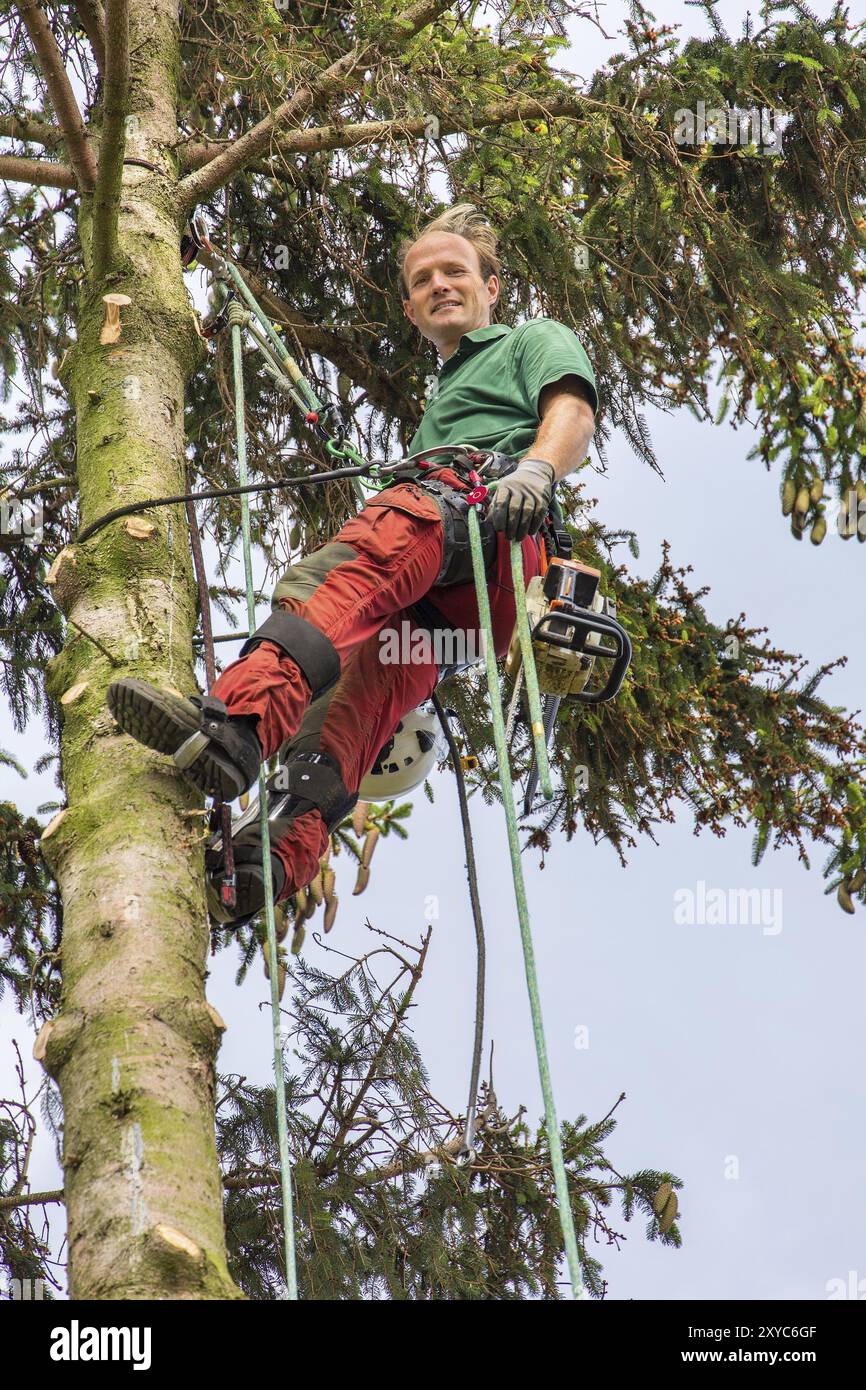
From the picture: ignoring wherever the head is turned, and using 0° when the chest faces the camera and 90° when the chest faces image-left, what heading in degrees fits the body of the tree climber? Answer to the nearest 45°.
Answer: approximately 45°
